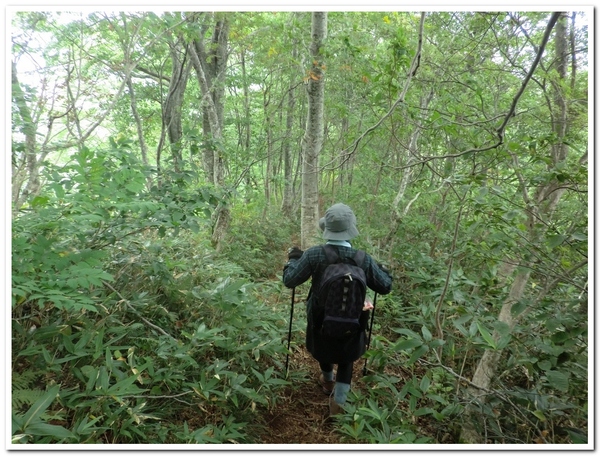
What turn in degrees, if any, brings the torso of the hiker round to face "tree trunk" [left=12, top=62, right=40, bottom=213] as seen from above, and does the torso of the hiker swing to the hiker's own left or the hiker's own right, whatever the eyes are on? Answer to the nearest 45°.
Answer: approximately 90° to the hiker's own left

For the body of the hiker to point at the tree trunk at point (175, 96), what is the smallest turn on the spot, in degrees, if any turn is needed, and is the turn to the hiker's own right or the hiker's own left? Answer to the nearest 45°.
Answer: approximately 45° to the hiker's own left

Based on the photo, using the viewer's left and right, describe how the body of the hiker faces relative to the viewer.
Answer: facing away from the viewer

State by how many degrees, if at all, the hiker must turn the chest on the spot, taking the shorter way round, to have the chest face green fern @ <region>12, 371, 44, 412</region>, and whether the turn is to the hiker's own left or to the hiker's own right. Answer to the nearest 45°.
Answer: approximately 135° to the hiker's own left

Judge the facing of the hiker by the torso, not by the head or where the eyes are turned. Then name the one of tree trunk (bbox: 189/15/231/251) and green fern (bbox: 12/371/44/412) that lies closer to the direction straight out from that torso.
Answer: the tree trunk

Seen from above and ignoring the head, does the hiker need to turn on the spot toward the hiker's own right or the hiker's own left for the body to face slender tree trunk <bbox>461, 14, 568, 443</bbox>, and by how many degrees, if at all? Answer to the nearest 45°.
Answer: approximately 90° to the hiker's own right
